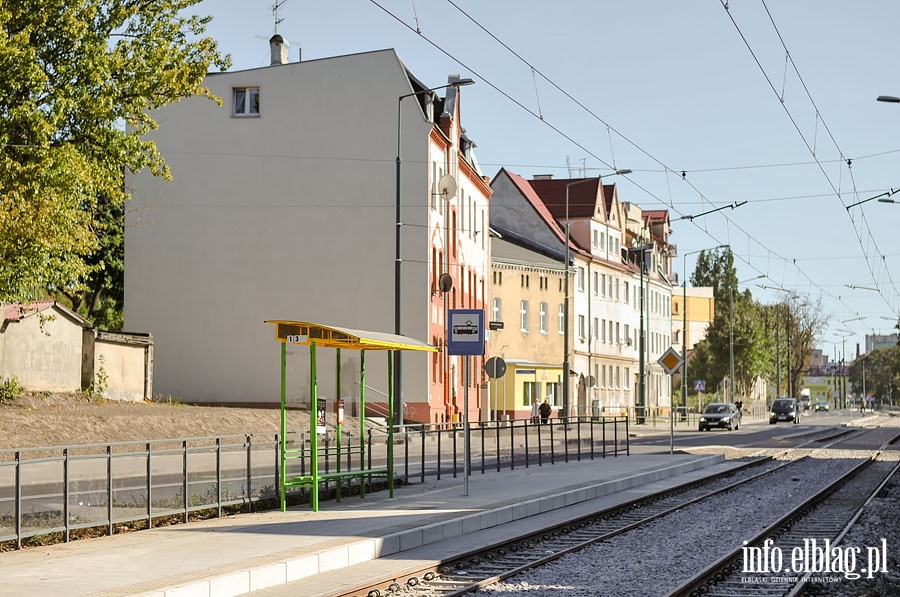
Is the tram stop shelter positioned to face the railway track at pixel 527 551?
yes

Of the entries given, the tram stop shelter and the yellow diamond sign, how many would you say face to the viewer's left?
0

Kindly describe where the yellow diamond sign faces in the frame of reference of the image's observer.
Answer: facing the viewer

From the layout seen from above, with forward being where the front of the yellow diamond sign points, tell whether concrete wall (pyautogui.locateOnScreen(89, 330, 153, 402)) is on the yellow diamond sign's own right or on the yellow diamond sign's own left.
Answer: on the yellow diamond sign's own right

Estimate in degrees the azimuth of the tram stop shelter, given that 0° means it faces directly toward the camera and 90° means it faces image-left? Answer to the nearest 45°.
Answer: approximately 315°

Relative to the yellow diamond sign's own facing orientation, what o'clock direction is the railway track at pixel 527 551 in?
The railway track is roughly at 12 o'clock from the yellow diamond sign.

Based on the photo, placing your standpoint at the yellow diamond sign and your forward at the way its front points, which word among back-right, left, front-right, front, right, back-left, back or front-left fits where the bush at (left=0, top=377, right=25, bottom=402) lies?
right

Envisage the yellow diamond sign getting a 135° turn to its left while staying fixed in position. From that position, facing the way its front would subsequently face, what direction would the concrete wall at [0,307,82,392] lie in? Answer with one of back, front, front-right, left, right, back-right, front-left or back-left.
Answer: back-left

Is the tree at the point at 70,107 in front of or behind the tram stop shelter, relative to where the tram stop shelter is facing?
behind
